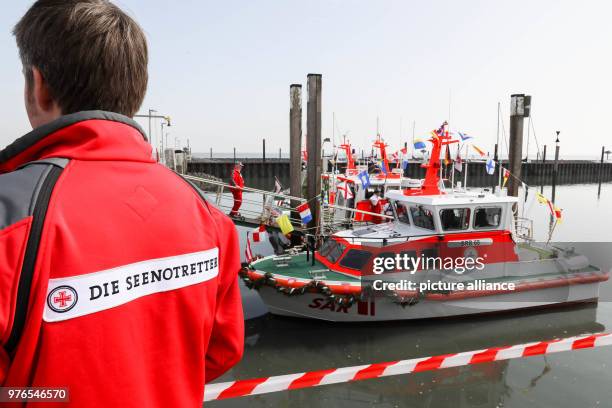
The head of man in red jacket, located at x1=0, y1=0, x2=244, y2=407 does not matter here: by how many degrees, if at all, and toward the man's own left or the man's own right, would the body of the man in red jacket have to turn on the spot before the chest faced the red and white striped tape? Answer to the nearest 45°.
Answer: approximately 90° to the man's own right

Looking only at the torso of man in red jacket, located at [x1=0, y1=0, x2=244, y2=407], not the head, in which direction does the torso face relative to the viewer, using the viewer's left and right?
facing away from the viewer and to the left of the viewer

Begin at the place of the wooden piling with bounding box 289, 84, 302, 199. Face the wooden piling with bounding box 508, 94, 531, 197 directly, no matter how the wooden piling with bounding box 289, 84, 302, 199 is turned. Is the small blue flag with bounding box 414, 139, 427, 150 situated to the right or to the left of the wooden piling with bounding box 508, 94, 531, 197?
right

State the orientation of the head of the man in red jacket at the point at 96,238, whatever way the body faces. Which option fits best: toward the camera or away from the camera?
away from the camera

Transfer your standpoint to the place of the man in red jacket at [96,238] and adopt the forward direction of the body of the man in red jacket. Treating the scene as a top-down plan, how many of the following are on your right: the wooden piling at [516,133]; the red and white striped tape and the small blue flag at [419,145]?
3

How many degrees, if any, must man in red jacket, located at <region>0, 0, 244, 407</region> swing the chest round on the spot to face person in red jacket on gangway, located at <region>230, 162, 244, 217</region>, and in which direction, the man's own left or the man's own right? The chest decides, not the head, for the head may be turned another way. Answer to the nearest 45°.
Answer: approximately 45° to the man's own right
